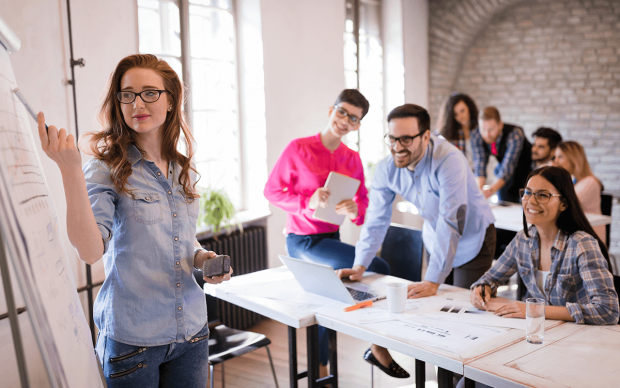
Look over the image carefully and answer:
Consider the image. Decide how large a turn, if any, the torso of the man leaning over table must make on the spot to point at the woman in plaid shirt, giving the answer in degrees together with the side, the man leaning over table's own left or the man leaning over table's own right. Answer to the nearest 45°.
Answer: approximately 90° to the man leaning over table's own left

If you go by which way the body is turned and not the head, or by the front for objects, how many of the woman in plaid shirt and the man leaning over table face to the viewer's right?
0

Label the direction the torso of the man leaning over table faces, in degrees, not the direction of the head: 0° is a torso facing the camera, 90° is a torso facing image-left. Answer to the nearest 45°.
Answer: approximately 45°

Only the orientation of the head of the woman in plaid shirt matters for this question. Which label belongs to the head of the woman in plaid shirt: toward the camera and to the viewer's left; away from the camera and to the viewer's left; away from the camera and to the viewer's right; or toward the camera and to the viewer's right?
toward the camera and to the viewer's left

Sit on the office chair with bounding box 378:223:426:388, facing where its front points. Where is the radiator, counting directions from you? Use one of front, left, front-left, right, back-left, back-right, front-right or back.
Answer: right

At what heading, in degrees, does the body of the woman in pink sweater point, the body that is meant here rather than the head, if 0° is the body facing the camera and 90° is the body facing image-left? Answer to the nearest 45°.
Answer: approximately 315°

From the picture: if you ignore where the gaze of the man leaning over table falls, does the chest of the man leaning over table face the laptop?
yes

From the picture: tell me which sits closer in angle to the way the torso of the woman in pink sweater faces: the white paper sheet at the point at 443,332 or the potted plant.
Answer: the white paper sheet

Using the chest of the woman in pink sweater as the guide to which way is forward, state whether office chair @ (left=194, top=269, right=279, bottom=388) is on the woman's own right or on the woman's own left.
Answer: on the woman's own right

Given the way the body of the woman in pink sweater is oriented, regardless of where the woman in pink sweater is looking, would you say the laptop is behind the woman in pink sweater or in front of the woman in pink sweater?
in front
